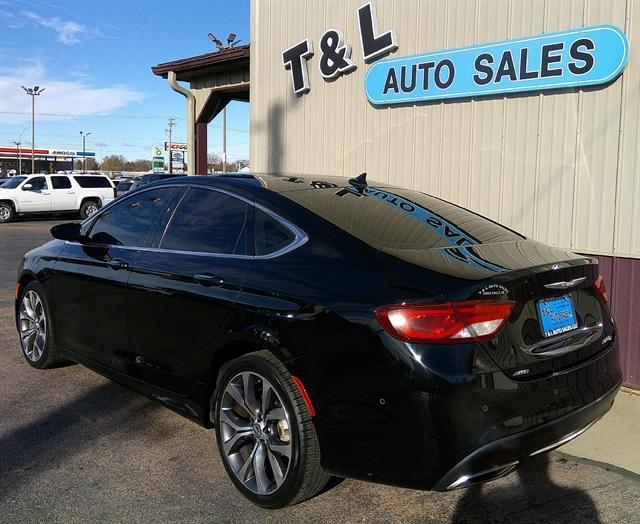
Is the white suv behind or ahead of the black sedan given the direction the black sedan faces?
ahead

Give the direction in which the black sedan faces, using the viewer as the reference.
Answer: facing away from the viewer and to the left of the viewer

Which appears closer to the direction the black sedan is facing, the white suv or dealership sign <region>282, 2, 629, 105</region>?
the white suv
